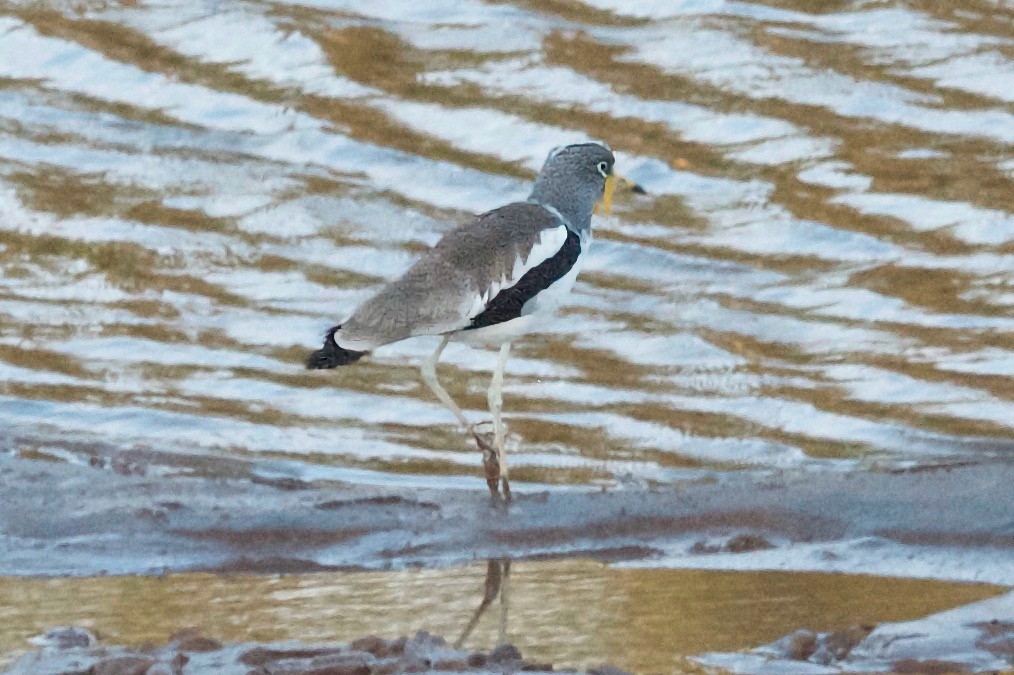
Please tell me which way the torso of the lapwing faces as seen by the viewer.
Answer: to the viewer's right
